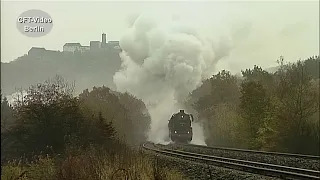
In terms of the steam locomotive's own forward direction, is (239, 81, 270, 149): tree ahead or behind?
ahead

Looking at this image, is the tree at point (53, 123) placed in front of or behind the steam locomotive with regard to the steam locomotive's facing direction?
in front

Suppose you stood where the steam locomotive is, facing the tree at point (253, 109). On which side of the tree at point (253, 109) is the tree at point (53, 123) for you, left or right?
right

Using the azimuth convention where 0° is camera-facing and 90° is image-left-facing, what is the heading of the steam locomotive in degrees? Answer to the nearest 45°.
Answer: approximately 0°

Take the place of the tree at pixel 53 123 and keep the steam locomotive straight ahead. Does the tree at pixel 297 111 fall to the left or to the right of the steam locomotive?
right

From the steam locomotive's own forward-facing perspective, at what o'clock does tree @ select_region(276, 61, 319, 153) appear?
The tree is roughly at 11 o'clock from the steam locomotive.
